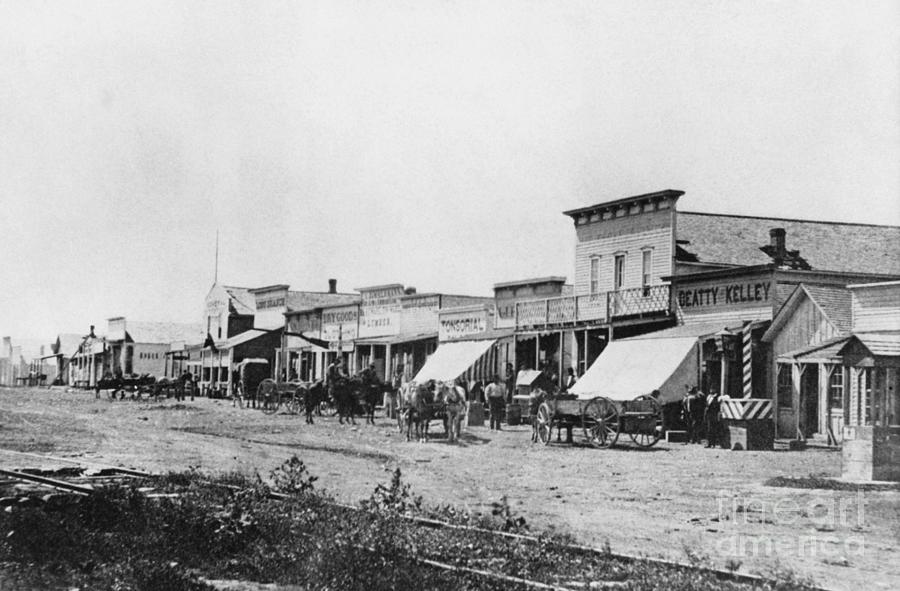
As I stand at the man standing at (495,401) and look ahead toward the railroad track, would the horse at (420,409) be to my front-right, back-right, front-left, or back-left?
front-right

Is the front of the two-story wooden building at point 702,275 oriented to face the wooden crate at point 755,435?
no

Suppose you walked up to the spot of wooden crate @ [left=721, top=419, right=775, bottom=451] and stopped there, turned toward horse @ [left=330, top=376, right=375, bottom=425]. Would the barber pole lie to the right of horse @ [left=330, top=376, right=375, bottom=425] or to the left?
right

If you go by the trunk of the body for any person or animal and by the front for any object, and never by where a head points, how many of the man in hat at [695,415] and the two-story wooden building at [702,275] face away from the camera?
0

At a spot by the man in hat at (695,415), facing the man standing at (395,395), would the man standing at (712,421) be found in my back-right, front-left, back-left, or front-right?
back-left

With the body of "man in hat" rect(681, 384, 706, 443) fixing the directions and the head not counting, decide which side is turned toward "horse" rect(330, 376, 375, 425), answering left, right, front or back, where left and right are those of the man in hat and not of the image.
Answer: right

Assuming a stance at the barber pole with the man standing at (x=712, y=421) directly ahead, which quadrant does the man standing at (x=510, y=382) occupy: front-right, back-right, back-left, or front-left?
back-right

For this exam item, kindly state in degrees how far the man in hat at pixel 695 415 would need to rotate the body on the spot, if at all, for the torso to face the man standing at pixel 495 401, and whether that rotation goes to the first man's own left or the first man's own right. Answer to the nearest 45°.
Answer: approximately 90° to the first man's own right

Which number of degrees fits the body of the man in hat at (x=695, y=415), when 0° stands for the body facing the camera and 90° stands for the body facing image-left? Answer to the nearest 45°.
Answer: approximately 45°

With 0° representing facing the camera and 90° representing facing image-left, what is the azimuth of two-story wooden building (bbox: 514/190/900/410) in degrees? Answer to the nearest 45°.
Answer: approximately 45°

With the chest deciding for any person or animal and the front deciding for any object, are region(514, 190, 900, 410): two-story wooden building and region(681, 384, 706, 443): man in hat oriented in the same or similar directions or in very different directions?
same or similar directions

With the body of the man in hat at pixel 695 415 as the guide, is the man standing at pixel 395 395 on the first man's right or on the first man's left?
on the first man's right

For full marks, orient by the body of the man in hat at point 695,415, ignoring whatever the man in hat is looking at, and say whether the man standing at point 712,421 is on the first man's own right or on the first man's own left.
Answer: on the first man's own left

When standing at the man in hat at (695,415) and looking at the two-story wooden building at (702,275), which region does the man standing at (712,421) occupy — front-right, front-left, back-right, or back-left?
back-right

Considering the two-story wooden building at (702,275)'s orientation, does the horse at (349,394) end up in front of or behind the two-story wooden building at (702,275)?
in front

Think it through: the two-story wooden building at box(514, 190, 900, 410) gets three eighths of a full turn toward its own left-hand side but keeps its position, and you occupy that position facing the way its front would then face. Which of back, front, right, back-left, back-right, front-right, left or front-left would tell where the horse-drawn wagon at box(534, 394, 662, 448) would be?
right
